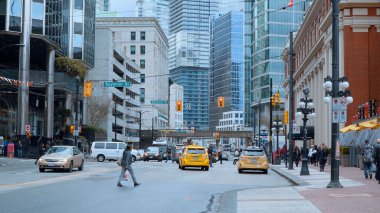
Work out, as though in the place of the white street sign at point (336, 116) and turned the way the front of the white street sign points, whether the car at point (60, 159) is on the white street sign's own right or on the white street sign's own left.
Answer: on the white street sign's own right

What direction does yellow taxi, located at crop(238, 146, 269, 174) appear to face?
away from the camera

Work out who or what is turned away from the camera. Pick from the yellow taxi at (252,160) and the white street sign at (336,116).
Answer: the yellow taxi

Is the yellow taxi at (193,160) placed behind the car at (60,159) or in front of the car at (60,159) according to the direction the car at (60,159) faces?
behind

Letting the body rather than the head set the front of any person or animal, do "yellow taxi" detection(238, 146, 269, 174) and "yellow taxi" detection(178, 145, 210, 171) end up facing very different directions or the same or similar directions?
same or similar directions

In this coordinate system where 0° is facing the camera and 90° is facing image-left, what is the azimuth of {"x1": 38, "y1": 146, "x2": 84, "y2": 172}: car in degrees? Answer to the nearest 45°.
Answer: approximately 45°

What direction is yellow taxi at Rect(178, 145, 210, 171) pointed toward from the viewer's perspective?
away from the camera

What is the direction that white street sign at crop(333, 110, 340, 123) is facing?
toward the camera

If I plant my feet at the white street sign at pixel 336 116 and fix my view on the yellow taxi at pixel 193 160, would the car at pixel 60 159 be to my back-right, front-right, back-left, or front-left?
front-left
